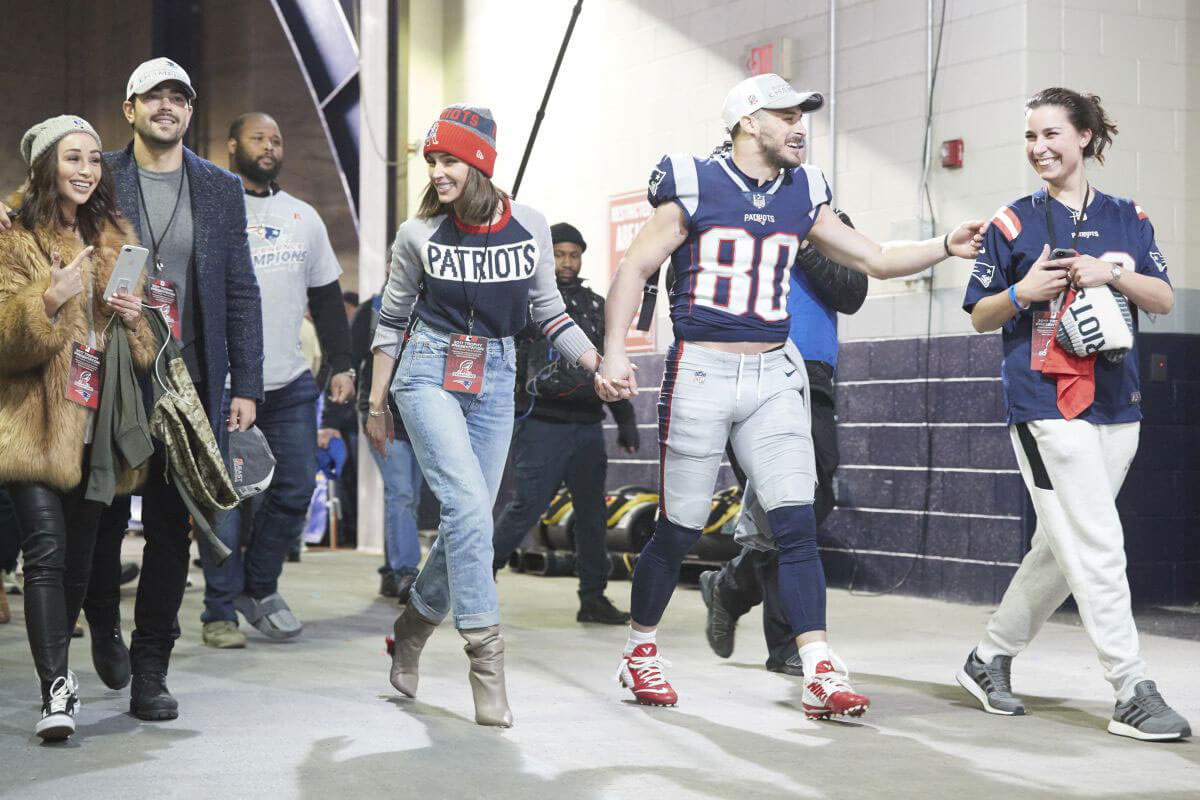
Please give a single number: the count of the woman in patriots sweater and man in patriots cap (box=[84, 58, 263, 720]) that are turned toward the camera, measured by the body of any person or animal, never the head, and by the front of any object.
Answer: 2

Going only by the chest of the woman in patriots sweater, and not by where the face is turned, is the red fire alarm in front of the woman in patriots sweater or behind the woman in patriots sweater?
behind

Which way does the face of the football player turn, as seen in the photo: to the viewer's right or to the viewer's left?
to the viewer's right

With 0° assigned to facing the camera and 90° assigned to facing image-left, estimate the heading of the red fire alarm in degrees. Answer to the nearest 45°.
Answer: approximately 45°

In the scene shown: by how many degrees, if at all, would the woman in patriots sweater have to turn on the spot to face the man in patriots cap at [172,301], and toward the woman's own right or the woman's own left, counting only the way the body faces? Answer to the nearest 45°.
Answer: approximately 90° to the woman's own right

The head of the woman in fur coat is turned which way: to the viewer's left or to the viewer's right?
to the viewer's right

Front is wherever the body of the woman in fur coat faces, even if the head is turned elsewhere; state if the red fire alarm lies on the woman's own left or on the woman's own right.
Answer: on the woman's own left
